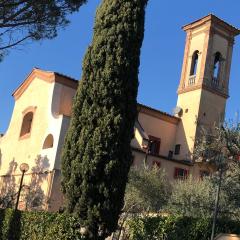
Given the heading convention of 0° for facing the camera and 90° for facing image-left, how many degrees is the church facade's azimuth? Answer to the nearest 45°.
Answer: approximately 45°

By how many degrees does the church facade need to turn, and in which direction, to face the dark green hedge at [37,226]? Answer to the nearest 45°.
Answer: approximately 45° to its left

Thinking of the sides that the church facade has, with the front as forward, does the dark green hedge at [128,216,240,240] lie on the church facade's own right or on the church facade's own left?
on the church facade's own left
